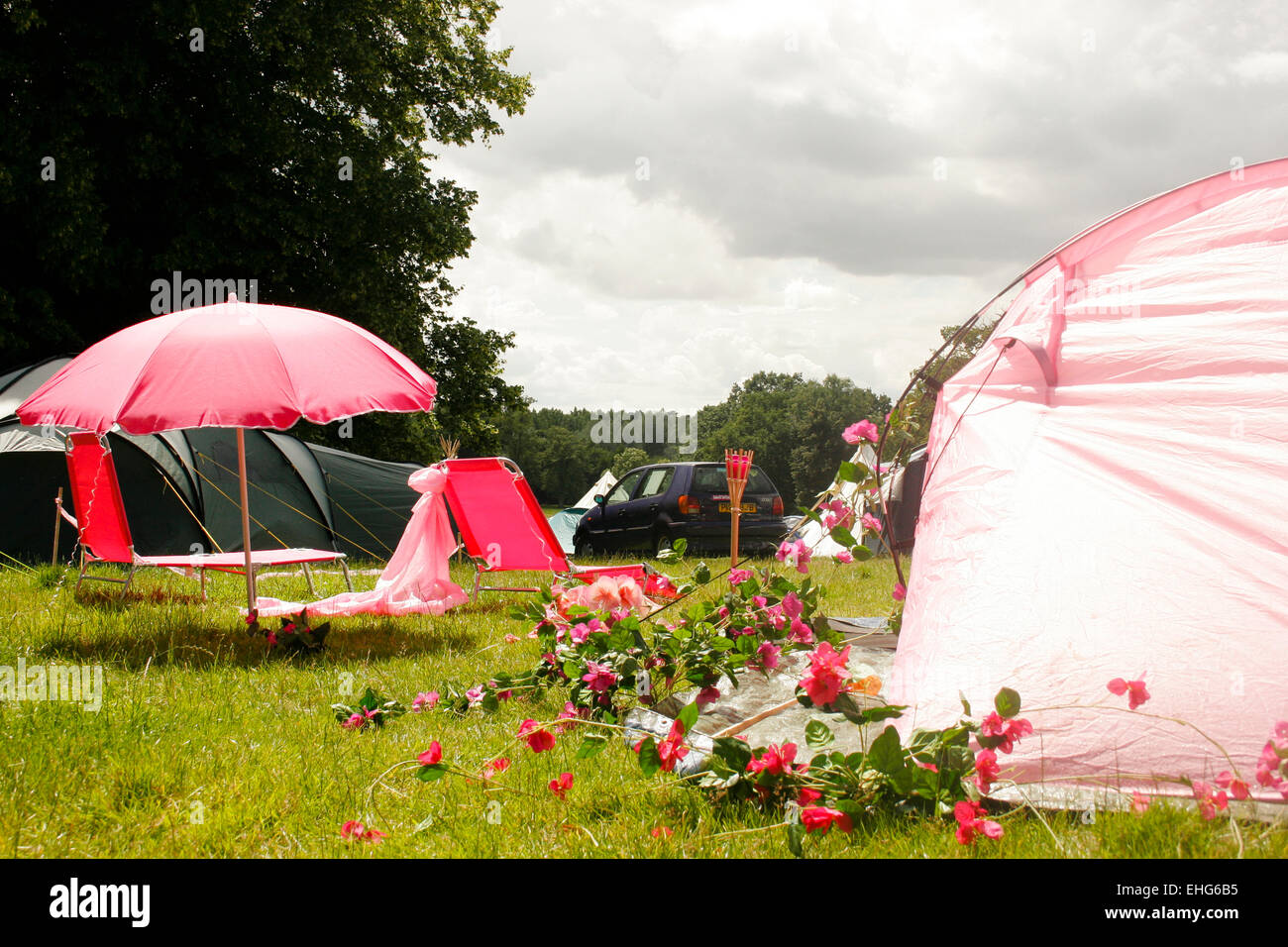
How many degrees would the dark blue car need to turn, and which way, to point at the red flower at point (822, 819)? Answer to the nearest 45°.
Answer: approximately 135° to its left

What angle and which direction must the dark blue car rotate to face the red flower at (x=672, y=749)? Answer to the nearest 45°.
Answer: approximately 135° to its left

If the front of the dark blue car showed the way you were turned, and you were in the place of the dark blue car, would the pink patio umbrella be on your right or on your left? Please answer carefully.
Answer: on your left

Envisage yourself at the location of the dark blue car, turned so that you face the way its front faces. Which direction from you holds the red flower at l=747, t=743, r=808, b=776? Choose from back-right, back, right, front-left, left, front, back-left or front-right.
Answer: back-left

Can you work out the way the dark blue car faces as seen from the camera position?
facing away from the viewer and to the left of the viewer

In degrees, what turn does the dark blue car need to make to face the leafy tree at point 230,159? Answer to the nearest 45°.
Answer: approximately 45° to its left

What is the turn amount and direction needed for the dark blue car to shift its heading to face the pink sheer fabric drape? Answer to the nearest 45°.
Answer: approximately 135° to its left

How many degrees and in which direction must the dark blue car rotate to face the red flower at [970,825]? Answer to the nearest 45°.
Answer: approximately 135° to its left

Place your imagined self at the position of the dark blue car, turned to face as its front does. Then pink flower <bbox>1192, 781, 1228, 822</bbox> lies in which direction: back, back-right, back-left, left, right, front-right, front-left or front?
back-left
